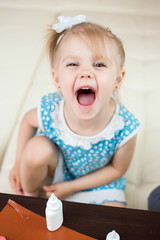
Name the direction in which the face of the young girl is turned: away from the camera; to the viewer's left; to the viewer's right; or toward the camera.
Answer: toward the camera

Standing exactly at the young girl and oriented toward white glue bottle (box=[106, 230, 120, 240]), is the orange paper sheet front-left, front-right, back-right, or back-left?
front-right

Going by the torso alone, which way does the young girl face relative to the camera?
toward the camera
